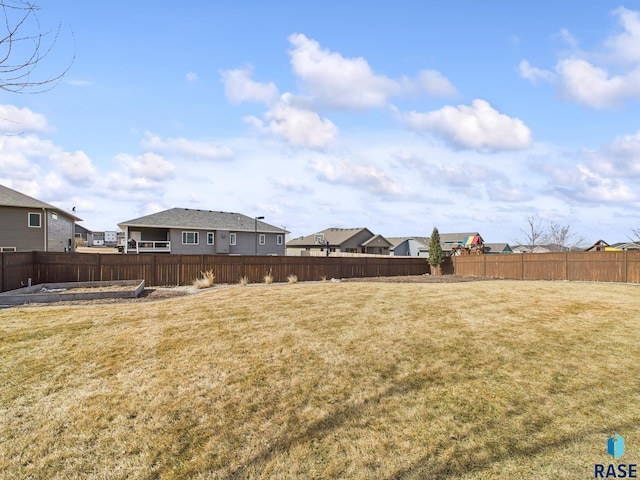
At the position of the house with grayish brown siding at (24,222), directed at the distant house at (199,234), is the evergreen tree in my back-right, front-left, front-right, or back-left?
front-right

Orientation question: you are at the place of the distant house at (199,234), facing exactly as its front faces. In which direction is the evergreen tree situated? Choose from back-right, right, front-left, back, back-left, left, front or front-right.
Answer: back-right

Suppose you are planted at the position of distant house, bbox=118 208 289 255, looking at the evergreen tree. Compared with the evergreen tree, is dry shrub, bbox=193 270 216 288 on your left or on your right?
right

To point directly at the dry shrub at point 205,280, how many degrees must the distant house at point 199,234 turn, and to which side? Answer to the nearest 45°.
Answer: approximately 180°

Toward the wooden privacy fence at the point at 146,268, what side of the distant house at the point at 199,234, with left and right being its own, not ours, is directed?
back

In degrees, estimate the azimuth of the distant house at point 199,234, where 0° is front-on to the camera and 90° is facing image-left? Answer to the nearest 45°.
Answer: approximately 180°
